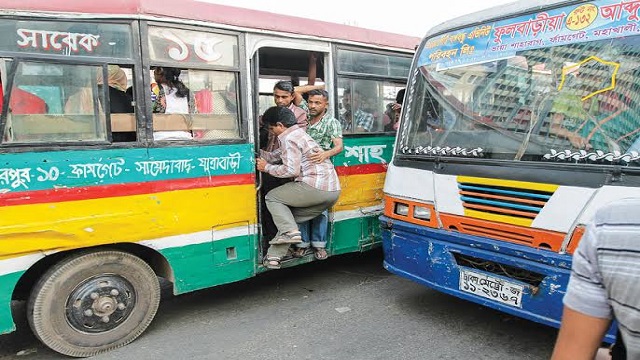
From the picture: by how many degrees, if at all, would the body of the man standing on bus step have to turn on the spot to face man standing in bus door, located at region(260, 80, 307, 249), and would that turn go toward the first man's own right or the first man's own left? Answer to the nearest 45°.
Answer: approximately 45° to the first man's own right

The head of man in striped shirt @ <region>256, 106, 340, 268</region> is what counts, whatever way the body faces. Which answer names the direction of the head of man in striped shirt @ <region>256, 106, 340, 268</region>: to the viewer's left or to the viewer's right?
to the viewer's left

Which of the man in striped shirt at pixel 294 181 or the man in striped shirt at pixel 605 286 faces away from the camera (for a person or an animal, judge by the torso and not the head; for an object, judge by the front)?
the man in striped shirt at pixel 605 286

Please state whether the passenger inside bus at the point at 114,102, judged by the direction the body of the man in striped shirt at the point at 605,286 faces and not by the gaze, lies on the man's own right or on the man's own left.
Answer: on the man's own left

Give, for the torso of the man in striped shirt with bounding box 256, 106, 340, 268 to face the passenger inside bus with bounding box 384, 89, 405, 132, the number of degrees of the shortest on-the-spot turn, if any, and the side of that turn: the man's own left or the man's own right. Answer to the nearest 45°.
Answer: approximately 135° to the man's own right

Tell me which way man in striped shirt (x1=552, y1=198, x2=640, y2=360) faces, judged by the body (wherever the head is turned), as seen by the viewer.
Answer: away from the camera

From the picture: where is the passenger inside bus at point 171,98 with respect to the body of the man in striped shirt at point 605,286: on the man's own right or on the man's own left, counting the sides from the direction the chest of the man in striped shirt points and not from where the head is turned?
on the man's own left
